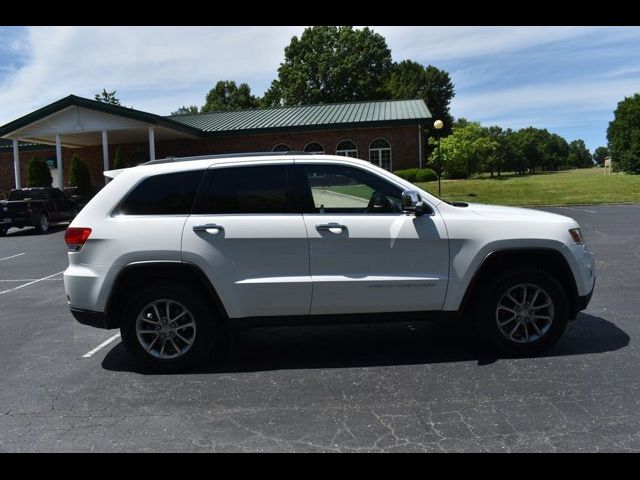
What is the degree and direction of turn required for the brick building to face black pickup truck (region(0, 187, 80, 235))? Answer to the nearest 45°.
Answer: approximately 45° to its right

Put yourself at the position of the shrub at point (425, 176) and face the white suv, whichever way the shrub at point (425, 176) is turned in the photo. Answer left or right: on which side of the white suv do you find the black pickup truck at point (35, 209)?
right

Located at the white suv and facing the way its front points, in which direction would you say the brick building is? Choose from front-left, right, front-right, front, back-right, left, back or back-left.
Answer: left

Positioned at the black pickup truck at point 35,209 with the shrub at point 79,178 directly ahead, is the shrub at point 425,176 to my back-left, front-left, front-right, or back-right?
front-right

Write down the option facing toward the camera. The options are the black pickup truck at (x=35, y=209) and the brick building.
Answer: the brick building

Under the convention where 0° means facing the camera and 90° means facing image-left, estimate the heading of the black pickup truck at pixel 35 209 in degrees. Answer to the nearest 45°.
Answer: approximately 225°

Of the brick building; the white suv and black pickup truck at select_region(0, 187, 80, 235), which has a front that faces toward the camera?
the brick building

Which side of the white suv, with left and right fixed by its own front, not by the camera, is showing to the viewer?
right

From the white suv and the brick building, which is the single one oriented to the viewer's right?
the white suv

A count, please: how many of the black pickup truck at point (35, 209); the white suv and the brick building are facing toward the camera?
1

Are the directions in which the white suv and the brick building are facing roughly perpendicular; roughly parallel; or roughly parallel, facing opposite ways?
roughly perpendicular

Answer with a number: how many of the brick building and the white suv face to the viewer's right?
1

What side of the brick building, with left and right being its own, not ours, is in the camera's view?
front
